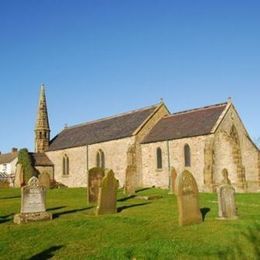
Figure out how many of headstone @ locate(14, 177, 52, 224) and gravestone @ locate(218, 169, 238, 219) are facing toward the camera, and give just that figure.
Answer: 2

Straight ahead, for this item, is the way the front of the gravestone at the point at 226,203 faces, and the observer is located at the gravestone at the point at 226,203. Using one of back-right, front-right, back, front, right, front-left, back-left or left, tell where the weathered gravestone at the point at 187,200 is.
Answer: front-right

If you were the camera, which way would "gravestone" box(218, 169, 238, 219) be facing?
facing the viewer

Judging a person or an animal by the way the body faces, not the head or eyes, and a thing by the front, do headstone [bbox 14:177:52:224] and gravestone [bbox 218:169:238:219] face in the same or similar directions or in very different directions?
same or similar directions

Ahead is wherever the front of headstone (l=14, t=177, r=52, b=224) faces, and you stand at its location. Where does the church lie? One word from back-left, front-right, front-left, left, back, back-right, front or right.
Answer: back-left

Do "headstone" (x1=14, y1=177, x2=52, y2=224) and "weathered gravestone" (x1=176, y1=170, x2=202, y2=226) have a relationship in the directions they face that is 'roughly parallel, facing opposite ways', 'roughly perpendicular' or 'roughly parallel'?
roughly parallel

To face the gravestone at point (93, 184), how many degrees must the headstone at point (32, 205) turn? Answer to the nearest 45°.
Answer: approximately 135° to its left

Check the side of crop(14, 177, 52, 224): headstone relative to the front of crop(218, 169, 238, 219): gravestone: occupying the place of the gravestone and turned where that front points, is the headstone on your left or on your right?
on your right

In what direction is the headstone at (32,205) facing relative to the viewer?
toward the camera

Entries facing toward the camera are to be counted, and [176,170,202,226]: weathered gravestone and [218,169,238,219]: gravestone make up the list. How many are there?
2

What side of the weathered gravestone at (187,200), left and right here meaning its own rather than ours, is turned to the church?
back

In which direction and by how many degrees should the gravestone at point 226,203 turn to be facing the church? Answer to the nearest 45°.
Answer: approximately 180°

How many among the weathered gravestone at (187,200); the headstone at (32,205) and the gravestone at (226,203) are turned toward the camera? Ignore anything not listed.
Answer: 3
